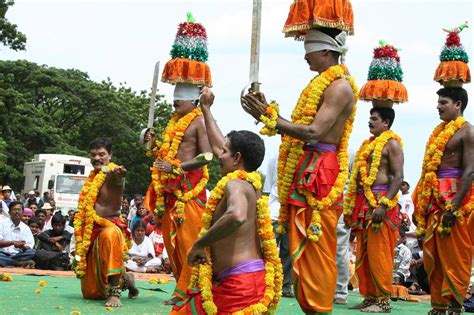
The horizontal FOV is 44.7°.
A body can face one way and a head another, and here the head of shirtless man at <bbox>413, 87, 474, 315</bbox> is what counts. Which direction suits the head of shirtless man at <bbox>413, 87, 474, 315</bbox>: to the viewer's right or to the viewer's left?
to the viewer's left

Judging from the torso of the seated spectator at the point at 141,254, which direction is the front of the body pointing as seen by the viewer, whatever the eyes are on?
toward the camera

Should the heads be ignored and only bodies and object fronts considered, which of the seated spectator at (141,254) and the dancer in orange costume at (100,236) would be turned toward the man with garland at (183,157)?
the seated spectator

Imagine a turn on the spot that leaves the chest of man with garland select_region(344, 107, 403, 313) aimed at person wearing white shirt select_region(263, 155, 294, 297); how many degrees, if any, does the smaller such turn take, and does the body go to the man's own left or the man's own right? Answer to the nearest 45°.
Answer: approximately 90° to the man's own right

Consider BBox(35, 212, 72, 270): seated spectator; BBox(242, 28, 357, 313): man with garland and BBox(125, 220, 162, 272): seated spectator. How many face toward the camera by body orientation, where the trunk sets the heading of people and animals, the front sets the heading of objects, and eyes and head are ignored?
2

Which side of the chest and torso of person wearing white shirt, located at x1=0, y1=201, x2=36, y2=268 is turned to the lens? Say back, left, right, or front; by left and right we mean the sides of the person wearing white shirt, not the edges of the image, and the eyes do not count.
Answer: front

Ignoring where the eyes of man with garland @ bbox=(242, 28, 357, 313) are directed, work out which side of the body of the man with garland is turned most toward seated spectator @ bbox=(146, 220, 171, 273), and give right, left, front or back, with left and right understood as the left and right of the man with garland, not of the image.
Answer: right

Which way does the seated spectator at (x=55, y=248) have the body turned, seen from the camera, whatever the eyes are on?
toward the camera

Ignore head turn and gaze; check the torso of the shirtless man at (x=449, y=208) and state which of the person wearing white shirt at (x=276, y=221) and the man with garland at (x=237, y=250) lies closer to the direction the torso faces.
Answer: the man with garland

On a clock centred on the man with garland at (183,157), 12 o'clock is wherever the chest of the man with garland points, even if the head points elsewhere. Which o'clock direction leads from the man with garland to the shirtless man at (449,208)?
The shirtless man is roughly at 8 o'clock from the man with garland.

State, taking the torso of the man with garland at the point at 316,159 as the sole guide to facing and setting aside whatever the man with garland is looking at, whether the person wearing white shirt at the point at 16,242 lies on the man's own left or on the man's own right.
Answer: on the man's own right

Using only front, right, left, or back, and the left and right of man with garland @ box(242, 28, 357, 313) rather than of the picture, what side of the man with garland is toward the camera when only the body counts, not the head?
left

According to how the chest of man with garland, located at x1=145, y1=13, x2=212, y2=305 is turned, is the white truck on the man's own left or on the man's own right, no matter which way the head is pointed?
on the man's own right

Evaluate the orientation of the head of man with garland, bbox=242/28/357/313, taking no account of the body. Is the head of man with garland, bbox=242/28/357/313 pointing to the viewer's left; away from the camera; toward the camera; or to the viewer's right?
to the viewer's left

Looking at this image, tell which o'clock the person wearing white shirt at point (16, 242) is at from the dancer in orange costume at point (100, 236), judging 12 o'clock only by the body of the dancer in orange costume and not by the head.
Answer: The person wearing white shirt is roughly at 4 o'clock from the dancer in orange costume.
